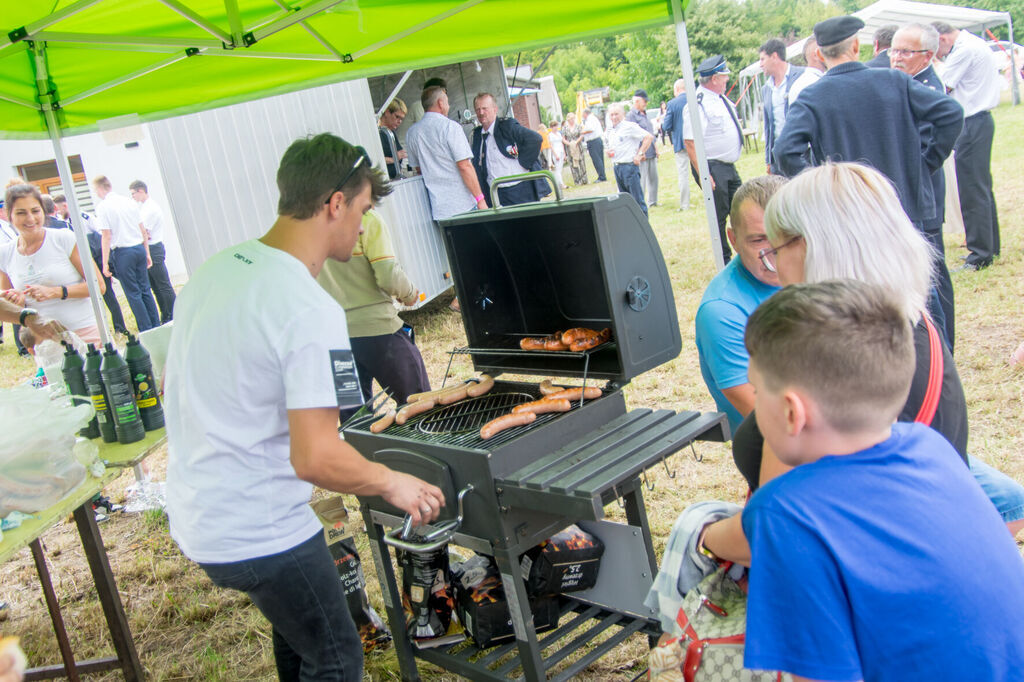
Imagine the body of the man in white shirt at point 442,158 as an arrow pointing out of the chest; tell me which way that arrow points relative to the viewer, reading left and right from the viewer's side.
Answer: facing away from the viewer and to the right of the viewer

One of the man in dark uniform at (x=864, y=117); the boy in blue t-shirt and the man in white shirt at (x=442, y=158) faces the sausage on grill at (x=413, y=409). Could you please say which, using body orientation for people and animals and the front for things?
the boy in blue t-shirt

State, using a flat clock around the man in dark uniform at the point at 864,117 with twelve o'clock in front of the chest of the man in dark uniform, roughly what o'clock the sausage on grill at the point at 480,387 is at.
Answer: The sausage on grill is roughly at 7 o'clock from the man in dark uniform.

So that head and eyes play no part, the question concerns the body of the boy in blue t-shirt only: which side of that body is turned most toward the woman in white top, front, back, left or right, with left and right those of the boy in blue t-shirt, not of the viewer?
front

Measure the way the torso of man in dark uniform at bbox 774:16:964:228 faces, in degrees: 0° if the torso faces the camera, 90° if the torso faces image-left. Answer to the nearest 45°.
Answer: approximately 180°

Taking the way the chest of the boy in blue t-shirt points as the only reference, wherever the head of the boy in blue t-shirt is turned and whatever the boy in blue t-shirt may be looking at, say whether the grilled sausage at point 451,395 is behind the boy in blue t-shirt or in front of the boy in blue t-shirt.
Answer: in front

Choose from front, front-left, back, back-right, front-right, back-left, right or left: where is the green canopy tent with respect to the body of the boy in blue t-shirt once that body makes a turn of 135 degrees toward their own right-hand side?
back-left

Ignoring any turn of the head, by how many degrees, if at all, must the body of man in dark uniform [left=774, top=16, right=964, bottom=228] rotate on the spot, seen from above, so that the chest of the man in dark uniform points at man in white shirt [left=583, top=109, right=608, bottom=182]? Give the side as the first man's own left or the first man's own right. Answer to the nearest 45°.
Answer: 0° — they already face them

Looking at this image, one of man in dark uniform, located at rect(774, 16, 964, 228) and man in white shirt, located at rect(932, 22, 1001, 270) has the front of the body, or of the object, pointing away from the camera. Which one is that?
the man in dark uniform

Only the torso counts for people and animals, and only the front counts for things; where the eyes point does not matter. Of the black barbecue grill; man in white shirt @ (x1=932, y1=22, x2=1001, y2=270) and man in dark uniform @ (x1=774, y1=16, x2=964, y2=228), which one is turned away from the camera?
the man in dark uniform

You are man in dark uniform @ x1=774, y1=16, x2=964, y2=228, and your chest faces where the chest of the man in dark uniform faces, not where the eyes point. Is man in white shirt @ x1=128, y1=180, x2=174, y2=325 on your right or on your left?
on your left

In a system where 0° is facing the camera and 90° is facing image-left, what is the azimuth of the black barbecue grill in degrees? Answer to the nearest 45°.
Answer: approximately 45°

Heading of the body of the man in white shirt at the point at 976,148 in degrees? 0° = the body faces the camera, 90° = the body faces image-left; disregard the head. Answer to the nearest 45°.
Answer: approximately 90°

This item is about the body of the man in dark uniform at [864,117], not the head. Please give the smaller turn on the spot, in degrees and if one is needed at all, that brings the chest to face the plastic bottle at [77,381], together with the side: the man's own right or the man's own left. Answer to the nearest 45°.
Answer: approximately 135° to the man's own left

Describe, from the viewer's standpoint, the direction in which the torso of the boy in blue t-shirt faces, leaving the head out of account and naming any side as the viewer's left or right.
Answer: facing away from the viewer and to the left of the viewer
